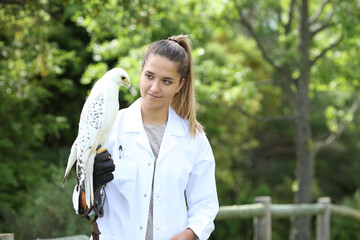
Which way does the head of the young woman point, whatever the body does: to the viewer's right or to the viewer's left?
to the viewer's left

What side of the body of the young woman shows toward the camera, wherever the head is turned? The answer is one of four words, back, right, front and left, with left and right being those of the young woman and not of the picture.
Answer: front

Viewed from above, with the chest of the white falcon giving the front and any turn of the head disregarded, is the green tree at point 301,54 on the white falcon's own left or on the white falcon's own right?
on the white falcon's own left

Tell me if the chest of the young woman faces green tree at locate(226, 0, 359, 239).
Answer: no
